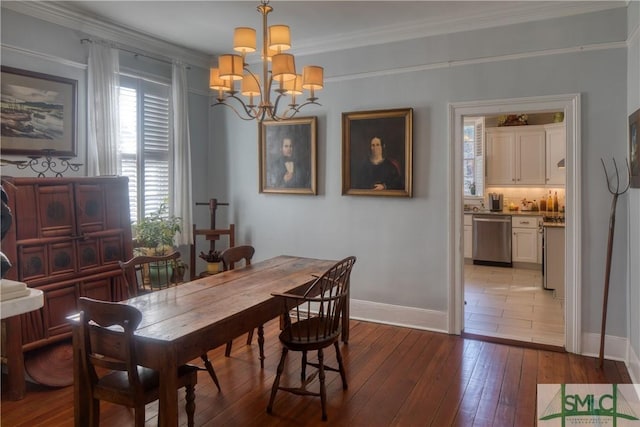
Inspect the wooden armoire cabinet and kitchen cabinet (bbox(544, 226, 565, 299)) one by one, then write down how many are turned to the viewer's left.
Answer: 1

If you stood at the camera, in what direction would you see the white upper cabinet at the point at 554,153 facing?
facing the viewer

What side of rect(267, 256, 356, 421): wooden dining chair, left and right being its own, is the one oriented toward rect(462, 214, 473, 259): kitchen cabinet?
right

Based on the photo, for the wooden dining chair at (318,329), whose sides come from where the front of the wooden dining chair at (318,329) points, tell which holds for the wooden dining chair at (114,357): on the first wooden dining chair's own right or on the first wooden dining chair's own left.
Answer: on the first wooden dining chair's own left

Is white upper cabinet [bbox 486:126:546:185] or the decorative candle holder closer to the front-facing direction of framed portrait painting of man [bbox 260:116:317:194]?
the decorative candle holder

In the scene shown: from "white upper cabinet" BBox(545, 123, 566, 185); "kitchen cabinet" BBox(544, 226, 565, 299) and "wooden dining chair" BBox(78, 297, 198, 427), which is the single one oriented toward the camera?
the white upper cabinet

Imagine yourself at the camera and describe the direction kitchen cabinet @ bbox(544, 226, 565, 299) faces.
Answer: facing to the left of the viewer

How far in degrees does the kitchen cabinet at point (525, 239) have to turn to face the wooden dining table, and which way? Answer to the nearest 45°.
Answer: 0° — it already faces it

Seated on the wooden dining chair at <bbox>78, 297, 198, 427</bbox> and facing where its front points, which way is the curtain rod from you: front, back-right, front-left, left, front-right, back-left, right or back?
front-left

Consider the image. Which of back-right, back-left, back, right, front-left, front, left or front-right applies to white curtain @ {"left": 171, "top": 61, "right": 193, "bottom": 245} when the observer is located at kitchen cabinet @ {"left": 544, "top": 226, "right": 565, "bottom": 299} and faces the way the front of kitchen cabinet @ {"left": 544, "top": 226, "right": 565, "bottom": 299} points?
front-left

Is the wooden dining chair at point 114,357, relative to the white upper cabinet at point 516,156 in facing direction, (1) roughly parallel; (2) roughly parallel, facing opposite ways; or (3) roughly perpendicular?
roughly parallel, facing opposite ways

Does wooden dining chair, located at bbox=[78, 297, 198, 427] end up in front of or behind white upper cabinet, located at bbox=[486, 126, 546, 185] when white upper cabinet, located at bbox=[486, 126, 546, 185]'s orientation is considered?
in front

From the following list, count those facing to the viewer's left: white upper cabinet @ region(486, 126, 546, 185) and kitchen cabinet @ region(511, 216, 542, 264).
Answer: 0

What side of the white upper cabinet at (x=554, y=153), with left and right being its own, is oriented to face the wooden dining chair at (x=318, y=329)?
front

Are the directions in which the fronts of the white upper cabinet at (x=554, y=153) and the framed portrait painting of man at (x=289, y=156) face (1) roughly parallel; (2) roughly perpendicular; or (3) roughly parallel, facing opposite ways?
roughly parallel
